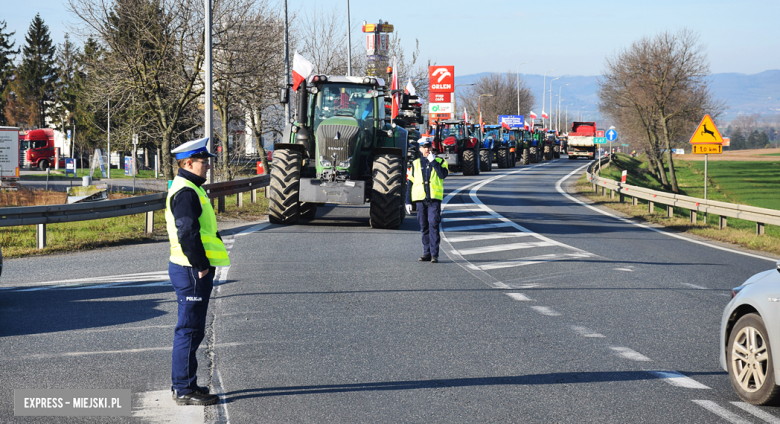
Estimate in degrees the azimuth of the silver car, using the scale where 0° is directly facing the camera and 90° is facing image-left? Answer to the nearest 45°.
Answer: approximately 135°

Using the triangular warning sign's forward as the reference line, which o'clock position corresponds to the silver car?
The silver car is roughly at 12 o'clock from the triangular warning sign.

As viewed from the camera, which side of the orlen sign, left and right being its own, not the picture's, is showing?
front

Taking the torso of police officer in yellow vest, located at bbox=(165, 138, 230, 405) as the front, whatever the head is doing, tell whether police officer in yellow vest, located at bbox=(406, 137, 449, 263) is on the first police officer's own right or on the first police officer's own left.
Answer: on the first police officer's own left

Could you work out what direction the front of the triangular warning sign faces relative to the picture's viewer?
facing the viewer

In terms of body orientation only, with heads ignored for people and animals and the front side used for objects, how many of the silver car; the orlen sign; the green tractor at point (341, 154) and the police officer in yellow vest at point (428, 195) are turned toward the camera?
3

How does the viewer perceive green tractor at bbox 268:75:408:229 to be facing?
facing the viewer

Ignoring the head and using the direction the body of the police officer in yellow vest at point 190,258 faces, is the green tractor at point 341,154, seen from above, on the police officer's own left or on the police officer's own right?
on the police officer's own left

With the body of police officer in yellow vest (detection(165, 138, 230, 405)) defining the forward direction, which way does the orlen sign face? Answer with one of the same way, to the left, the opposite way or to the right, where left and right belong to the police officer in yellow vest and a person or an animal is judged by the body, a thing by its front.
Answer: to the right

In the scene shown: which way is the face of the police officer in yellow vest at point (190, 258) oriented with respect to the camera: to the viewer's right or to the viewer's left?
to the viewer's right

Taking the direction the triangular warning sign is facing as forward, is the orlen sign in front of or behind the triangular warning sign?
behind

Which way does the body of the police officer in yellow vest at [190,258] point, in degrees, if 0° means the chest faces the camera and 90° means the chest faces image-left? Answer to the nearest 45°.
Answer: approximately 270°

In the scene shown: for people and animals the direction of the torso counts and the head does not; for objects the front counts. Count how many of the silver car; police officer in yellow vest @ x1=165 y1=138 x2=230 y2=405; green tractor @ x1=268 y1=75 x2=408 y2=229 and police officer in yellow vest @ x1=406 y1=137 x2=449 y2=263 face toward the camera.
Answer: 2

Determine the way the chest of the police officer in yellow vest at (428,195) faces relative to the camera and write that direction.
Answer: toward the camera
